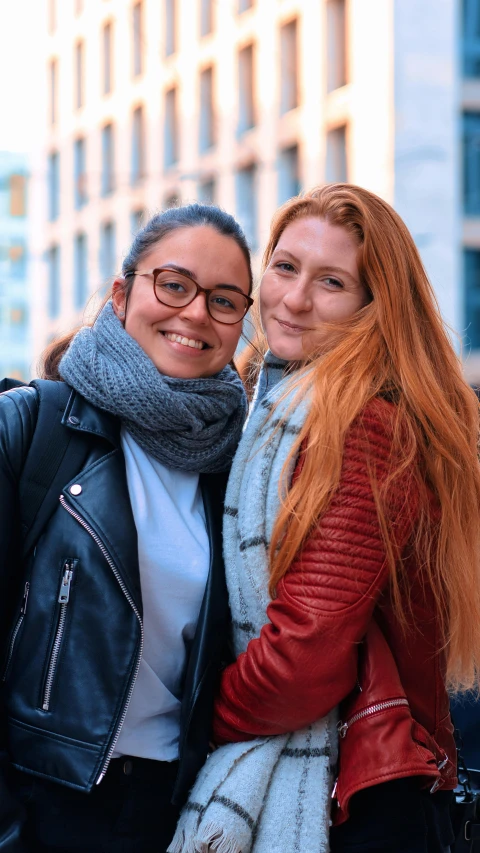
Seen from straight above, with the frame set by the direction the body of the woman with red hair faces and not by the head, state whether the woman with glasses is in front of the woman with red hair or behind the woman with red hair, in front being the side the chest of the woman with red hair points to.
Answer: in front

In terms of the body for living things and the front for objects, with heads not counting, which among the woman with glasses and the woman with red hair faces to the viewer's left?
the woman with red hair

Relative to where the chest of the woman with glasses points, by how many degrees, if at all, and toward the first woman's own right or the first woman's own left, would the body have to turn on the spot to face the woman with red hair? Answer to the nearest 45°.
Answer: approximately 45° to the first woman's own left

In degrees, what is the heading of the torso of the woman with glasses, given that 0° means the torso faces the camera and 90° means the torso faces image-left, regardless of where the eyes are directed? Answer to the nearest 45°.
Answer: approximately 315°

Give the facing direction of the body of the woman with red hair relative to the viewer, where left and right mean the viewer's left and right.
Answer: facing to the left of the viewer
